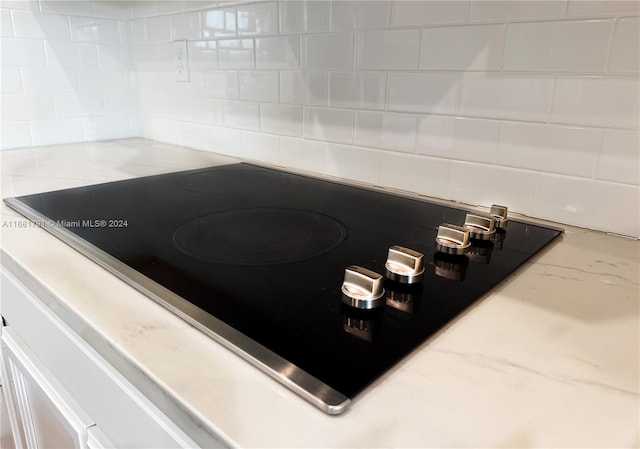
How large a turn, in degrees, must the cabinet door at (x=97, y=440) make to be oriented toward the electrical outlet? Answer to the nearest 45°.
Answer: approximately 135° to its right

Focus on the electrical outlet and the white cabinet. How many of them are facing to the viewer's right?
0

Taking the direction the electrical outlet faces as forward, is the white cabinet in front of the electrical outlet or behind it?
in front

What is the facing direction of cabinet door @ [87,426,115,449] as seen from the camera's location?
facing the viewer and to the left of the viewer

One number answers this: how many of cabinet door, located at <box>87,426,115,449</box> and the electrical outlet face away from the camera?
0

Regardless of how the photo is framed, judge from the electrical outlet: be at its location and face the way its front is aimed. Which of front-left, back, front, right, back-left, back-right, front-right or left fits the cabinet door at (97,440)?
front-left

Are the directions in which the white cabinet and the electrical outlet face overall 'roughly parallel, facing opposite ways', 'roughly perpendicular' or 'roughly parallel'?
roughly parallel

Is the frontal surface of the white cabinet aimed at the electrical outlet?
no

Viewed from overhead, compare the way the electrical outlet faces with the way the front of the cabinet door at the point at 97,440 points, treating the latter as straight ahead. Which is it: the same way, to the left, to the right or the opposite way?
the same way
